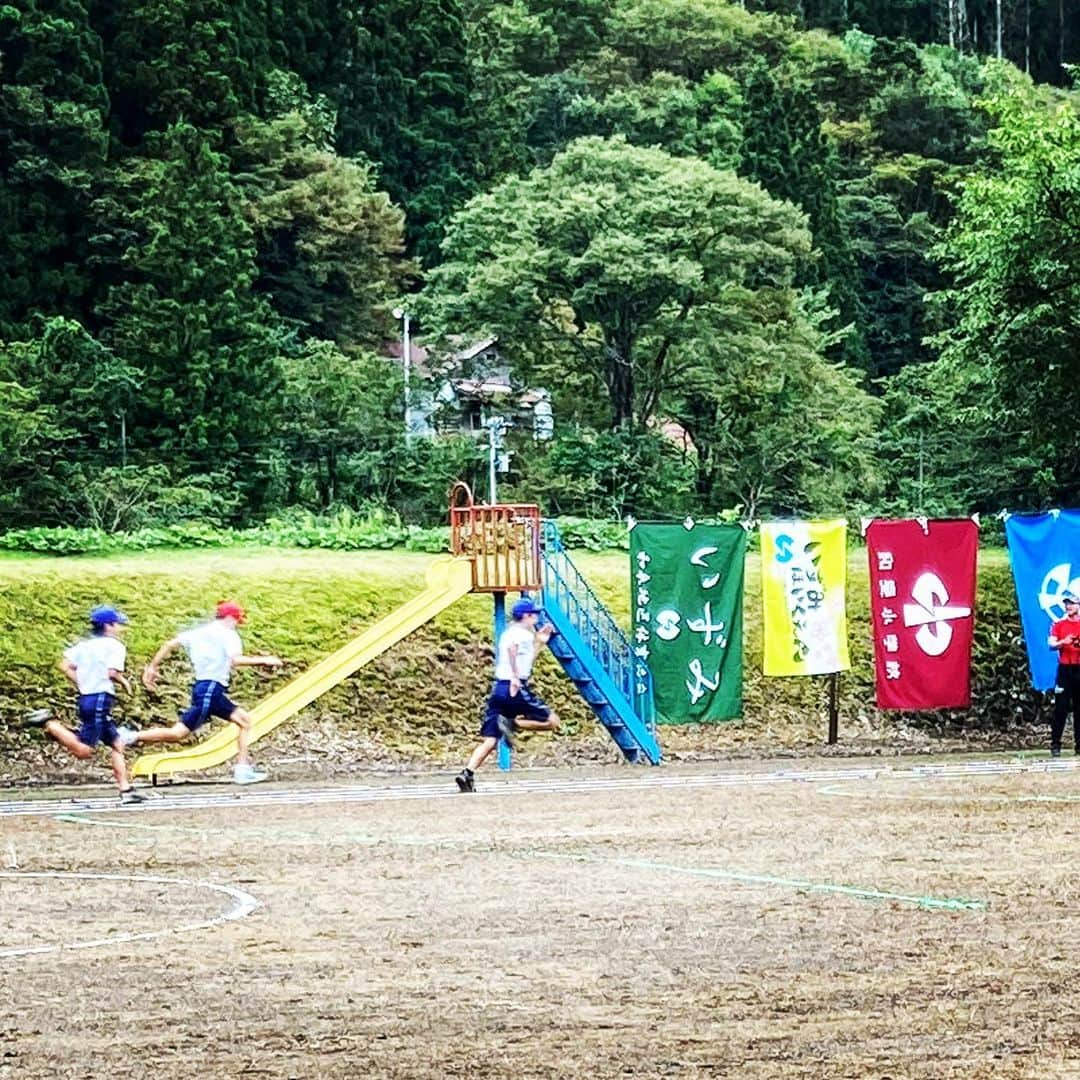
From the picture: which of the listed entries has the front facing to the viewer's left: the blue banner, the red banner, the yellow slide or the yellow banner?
the yellow slide

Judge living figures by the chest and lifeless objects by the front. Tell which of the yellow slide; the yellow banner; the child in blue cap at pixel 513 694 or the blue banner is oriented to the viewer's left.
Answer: the yellow slide

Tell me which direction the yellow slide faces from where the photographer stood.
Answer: facing to the left of the viewer

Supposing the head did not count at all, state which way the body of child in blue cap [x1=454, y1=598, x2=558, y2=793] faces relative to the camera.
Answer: to the viewer's right

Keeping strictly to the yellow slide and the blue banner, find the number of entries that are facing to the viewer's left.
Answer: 1

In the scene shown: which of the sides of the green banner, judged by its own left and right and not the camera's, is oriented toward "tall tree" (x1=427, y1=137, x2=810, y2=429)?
back

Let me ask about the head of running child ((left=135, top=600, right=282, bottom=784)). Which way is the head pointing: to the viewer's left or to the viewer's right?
to the viewer's right

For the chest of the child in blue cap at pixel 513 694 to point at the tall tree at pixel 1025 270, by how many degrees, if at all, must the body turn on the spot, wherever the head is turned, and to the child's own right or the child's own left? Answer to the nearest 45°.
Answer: approximately 45° to the child's own left

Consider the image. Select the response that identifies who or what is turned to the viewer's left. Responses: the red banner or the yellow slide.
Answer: the yellow slide

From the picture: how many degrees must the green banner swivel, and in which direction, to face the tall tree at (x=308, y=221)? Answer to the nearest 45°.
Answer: approximately 180°

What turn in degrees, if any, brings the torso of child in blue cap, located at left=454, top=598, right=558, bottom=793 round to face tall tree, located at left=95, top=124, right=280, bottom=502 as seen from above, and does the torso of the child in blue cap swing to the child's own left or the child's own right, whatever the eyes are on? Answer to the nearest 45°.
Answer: approximately 90° to the child's own left

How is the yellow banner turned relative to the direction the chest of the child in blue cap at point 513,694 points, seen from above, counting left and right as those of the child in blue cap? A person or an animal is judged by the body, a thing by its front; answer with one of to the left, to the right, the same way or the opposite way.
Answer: to the right
